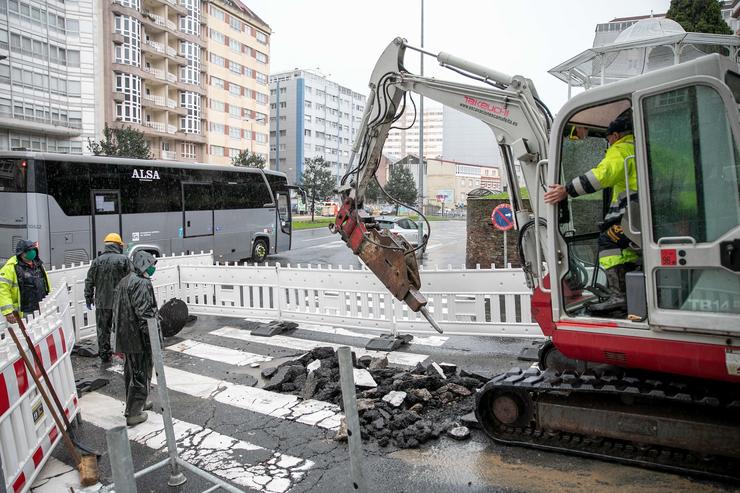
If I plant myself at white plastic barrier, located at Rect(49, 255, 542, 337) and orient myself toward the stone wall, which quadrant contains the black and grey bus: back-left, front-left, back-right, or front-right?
front-left

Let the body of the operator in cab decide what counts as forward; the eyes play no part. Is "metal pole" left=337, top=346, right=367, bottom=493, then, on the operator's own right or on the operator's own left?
on the operator's own left

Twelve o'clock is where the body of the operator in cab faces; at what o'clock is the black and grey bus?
The black and grey bus is roughly at 1 o'clock from the operator in cab.

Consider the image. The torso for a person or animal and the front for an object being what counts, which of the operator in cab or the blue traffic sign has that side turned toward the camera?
the blue traffic sign

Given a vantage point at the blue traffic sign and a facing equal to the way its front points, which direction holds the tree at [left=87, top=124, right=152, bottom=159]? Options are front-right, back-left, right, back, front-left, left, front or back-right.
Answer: back-right

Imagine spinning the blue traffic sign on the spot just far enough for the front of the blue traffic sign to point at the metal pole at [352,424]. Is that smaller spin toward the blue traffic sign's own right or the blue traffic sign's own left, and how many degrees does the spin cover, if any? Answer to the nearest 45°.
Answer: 0° — it already faces it

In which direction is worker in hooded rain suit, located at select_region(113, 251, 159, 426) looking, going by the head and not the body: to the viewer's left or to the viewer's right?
to the viewer's right

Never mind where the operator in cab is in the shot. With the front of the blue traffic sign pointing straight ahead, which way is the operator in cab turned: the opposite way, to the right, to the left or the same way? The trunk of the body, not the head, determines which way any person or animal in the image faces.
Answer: to the right

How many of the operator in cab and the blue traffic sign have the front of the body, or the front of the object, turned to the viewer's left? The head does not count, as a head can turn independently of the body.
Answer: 1

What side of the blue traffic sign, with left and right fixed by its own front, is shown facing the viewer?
front

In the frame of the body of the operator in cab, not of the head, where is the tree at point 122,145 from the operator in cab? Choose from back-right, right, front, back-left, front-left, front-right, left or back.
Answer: front-right

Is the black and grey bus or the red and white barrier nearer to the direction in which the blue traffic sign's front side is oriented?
the red and white barrier

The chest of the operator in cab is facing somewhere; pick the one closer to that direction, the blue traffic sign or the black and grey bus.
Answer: the black and grey bus

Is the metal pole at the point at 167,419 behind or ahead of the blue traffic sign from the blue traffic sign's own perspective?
ahead

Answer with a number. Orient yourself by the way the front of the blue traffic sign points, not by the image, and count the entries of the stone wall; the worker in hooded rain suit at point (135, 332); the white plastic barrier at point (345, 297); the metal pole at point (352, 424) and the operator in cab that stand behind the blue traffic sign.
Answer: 1

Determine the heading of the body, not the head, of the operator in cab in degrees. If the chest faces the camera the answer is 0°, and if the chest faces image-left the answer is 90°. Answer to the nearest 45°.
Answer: approximately 90°

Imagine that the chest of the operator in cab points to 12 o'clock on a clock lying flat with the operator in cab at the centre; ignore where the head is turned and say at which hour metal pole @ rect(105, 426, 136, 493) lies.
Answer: The metal pole is roughly at 10 o'clock from the operator in cab.

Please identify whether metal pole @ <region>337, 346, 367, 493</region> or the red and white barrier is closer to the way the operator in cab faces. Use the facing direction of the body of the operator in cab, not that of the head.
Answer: the red and white barrier
